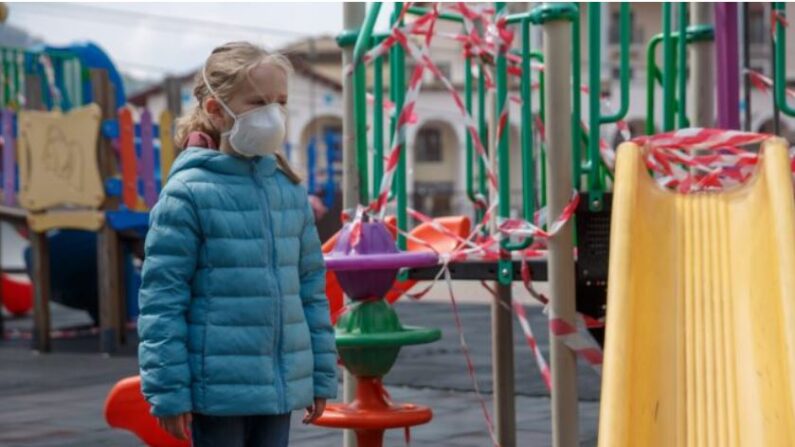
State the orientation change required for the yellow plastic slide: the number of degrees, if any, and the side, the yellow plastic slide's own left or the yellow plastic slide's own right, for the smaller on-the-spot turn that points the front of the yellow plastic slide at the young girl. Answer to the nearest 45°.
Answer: approximately 45° to the yellow plastic slide's own right

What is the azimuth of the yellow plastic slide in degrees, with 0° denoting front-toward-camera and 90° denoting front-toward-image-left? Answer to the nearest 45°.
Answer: approximately 0°

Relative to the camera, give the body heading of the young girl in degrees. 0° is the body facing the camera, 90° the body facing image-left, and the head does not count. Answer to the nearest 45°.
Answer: approximately 315°

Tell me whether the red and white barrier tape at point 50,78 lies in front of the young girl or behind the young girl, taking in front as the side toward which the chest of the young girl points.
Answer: behind

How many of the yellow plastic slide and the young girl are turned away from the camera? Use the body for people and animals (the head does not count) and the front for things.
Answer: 0

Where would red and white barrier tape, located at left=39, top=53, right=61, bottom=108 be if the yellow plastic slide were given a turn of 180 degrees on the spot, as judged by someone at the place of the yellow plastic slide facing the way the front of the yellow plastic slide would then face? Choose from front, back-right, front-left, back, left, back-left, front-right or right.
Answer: front-left
